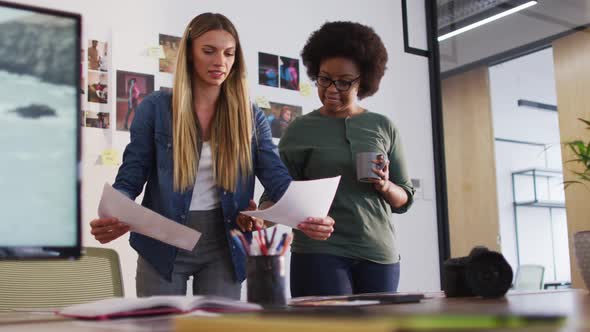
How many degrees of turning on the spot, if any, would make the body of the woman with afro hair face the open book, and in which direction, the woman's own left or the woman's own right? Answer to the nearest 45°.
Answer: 0° — they already face it

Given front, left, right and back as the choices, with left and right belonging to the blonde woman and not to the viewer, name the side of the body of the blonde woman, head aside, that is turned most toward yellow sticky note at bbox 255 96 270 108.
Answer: back

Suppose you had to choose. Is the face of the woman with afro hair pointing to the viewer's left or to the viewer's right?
to the viewer's left

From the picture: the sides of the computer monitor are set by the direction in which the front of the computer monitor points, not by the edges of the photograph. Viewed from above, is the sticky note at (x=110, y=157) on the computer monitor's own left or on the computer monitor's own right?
on the computer monitor's own left

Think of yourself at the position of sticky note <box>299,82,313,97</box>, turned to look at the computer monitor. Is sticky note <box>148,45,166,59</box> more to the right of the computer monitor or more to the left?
right

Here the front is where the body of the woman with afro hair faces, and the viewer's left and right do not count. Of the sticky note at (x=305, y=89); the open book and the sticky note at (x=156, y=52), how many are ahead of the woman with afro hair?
1

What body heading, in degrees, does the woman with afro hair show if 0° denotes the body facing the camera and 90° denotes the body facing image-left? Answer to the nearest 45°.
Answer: approximately 0°

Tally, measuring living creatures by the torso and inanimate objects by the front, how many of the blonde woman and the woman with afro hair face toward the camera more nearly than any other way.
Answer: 2

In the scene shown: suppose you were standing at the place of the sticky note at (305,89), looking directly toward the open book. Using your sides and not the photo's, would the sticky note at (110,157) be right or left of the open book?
right

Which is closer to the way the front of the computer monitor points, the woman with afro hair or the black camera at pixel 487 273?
the black camera

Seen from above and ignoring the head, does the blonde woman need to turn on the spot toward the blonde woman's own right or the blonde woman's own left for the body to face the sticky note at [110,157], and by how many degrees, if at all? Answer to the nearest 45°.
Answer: approximately 180°

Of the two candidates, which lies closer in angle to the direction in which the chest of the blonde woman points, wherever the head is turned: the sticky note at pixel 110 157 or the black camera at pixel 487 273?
the black camera
